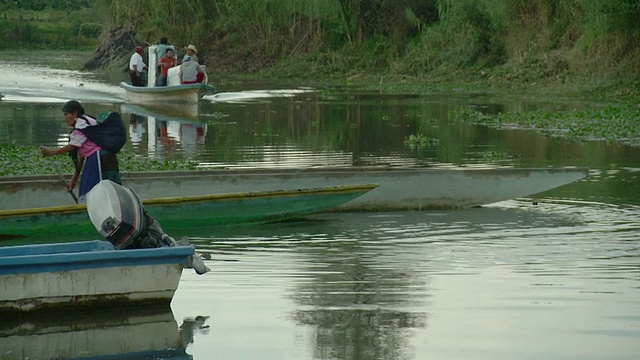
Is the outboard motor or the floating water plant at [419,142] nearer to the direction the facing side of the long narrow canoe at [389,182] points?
the floating water plant

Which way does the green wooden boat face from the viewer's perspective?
to the viewer's right

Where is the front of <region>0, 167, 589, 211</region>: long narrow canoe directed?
to the viewer's right

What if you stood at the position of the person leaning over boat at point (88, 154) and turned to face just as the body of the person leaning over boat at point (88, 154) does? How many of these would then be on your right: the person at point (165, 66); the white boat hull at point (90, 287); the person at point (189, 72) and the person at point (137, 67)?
3

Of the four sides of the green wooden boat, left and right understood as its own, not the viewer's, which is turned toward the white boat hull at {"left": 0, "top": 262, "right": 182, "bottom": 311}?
right

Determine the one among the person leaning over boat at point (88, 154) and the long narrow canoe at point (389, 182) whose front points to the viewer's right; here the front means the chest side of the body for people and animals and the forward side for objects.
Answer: the long narrow canoe

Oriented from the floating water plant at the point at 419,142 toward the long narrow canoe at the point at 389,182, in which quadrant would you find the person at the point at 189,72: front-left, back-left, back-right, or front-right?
back-right

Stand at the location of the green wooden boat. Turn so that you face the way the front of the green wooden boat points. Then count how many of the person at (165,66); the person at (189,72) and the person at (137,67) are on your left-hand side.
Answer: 3

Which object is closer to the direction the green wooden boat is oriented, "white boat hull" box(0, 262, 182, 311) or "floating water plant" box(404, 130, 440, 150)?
the floating water plant

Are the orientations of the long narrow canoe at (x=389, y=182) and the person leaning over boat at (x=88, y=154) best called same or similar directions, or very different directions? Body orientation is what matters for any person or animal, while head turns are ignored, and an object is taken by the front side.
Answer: very different directions

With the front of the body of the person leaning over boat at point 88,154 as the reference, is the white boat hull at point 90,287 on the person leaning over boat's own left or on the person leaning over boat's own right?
on the person leaning over boat's own left

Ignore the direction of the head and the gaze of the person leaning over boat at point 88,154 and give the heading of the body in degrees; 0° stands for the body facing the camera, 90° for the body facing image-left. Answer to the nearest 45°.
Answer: approximately 90°
